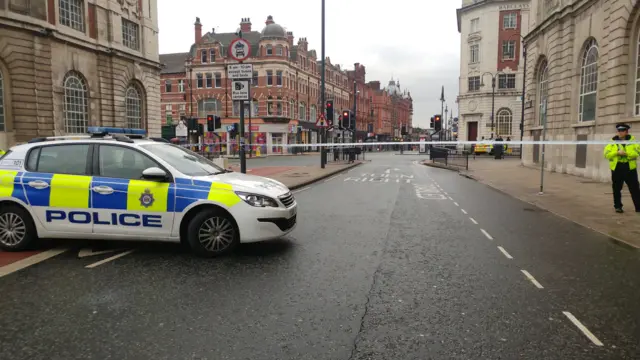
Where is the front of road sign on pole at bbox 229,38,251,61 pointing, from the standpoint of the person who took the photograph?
facing the viewer

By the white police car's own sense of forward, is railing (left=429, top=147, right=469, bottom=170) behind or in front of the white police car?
in front

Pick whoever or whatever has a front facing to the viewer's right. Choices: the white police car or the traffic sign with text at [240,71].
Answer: the white police car

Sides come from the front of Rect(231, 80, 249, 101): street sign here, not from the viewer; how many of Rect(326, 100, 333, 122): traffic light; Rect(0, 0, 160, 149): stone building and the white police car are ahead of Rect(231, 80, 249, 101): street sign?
1

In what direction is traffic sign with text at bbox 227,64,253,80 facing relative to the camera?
toward the camera

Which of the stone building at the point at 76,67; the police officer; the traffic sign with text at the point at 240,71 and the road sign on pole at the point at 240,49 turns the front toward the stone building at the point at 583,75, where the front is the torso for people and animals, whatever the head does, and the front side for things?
the stone building at the point at 76,67

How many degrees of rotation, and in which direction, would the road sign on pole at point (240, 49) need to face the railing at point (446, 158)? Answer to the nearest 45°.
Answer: approximately 135° to its left

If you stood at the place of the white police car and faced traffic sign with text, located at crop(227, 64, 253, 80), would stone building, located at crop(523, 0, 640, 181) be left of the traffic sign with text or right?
right

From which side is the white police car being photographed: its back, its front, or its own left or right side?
right

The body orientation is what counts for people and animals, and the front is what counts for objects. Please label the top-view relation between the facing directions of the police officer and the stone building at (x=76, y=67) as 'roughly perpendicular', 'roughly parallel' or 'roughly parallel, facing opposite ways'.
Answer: roughly perpendicular

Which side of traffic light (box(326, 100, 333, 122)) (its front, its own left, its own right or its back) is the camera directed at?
front

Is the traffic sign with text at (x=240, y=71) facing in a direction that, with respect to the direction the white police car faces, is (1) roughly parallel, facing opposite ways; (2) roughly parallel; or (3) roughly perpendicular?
roughly perpendicular

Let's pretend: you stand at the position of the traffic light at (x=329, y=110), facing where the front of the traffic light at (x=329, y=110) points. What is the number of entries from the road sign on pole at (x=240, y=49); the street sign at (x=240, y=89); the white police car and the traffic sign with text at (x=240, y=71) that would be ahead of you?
4

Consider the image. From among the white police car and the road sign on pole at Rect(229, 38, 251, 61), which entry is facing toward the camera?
the road sign on pole
